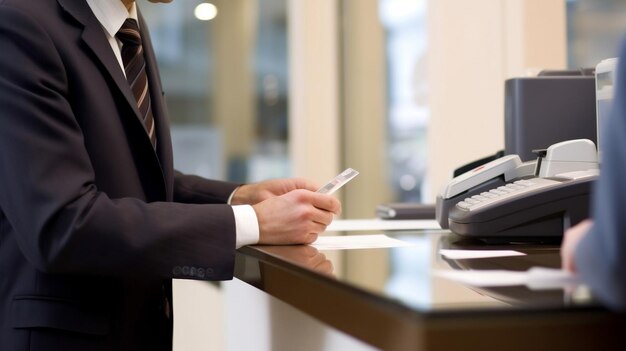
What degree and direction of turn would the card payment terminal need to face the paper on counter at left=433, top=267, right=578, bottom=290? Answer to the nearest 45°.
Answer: approximately 90° to its left

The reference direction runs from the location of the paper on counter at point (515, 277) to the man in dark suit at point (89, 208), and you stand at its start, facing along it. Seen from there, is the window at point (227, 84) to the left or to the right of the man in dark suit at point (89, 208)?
right

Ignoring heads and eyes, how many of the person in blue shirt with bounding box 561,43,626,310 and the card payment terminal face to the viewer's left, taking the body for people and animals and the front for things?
2

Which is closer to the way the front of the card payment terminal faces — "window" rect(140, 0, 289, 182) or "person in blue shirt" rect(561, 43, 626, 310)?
the window

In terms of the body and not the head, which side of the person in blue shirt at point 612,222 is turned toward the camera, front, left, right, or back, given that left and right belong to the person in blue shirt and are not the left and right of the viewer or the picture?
left

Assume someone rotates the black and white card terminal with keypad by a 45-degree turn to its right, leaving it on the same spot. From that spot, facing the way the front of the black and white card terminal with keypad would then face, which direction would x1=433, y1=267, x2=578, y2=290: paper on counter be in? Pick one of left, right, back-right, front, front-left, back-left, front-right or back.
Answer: back-left

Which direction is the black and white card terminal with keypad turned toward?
to the viewer's left

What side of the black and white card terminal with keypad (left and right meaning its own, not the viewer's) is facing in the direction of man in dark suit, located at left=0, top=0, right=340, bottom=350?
front

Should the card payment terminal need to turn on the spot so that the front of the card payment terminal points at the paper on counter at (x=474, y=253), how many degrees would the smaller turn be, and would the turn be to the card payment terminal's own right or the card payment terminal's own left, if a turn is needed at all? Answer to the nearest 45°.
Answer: approximately 90° to the card payment terminal's own left
